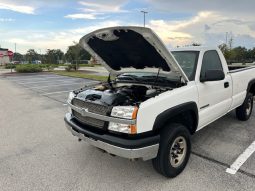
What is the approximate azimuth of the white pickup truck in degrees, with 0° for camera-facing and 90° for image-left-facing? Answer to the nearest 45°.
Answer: approximately 45°
